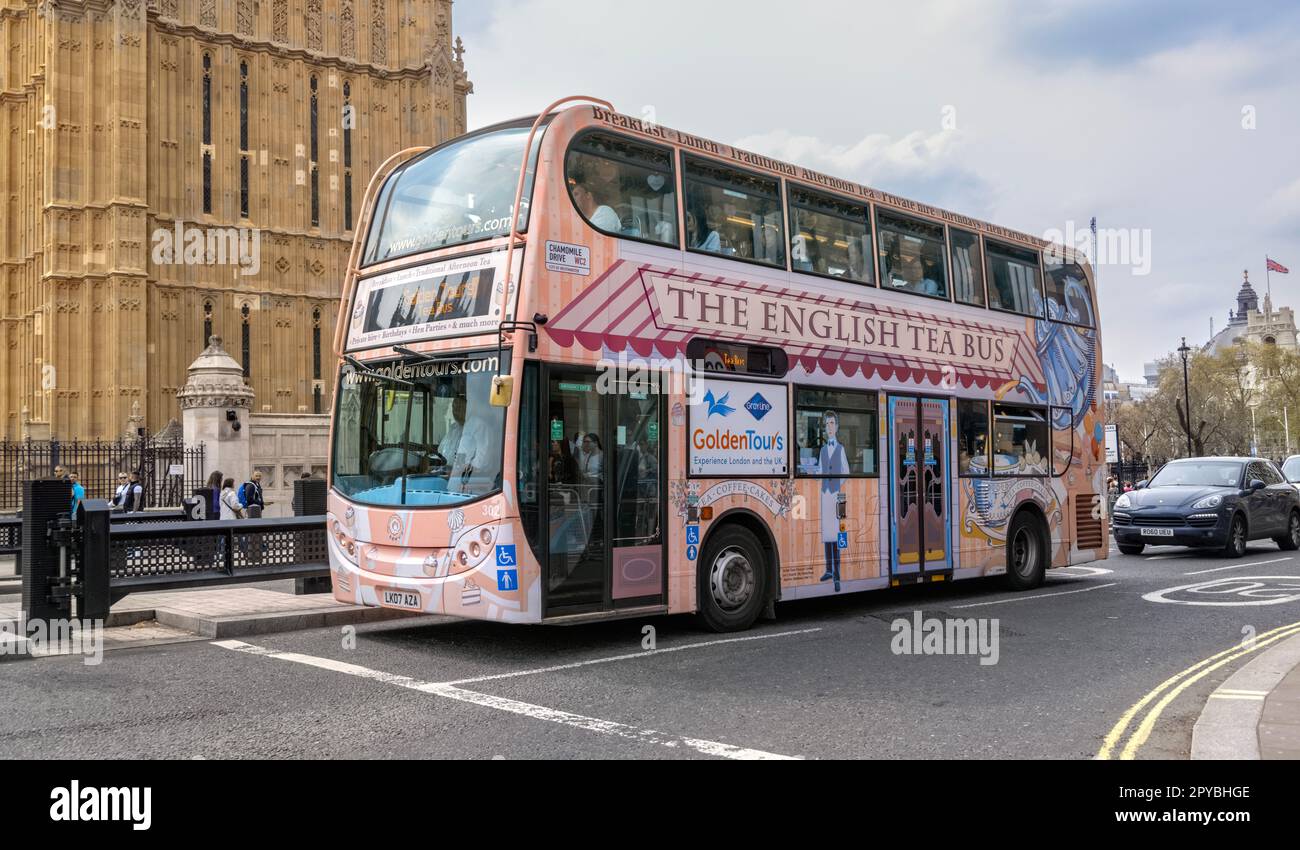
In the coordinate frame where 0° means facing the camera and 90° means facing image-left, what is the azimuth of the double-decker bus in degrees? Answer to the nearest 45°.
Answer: approximately 45°

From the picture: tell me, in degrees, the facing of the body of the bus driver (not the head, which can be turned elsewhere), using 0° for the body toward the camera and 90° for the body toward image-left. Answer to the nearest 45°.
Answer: approximately 45°

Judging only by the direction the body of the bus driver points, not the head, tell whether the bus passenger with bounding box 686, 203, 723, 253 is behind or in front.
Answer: behind

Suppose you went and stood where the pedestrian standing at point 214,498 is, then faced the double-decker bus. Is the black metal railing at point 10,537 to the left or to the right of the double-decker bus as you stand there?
right

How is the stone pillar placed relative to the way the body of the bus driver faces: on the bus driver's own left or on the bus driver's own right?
on the bus driver's own right

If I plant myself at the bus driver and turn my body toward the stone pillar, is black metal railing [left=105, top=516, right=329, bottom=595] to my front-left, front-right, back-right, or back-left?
front-left

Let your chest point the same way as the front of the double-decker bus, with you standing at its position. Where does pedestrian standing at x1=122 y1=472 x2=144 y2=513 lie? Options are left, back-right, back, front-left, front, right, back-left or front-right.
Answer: right
